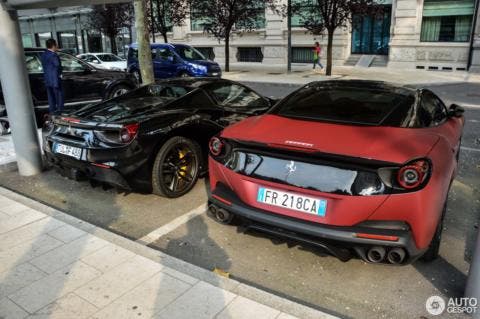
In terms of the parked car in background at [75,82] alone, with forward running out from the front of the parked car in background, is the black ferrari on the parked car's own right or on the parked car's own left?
on the parked car's own right

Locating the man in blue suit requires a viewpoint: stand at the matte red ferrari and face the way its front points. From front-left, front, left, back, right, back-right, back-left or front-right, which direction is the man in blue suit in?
left

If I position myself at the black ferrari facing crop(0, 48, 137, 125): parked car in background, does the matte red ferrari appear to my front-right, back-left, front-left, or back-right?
back-right

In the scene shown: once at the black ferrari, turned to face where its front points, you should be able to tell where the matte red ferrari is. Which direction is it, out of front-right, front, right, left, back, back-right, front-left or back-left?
right

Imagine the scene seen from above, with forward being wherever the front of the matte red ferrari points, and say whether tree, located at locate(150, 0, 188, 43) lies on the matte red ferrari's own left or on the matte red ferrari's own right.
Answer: on the matte red ferrari's own left

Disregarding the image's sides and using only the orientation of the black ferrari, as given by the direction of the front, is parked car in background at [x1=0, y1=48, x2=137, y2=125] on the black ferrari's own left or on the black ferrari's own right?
on the black ferrari's own left

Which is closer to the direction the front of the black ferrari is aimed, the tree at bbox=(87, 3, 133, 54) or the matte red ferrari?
the tree

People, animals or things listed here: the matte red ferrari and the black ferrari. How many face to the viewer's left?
0

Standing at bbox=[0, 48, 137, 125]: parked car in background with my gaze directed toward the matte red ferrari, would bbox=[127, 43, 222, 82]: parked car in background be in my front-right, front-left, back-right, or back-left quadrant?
back-left

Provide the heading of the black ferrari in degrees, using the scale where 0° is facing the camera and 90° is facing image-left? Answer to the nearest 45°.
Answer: approximately 225°
